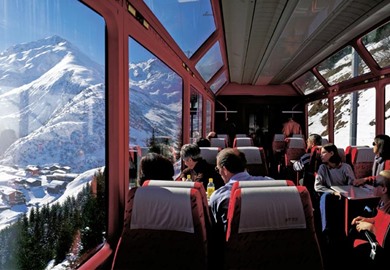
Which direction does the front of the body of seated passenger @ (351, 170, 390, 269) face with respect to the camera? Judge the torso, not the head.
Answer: to the viewer's left

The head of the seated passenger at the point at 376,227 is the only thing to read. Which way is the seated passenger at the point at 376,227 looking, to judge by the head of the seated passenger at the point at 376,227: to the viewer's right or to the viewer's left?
to the viewer's left

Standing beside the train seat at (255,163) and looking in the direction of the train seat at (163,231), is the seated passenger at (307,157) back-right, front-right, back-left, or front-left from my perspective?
back-left
